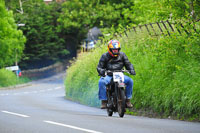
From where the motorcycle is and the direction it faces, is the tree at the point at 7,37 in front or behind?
behind

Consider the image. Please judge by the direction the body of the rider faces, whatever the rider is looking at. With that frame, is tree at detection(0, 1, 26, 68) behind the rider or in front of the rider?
behind

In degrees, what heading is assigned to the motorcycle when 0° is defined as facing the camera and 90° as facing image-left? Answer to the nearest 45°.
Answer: approximately 0°
